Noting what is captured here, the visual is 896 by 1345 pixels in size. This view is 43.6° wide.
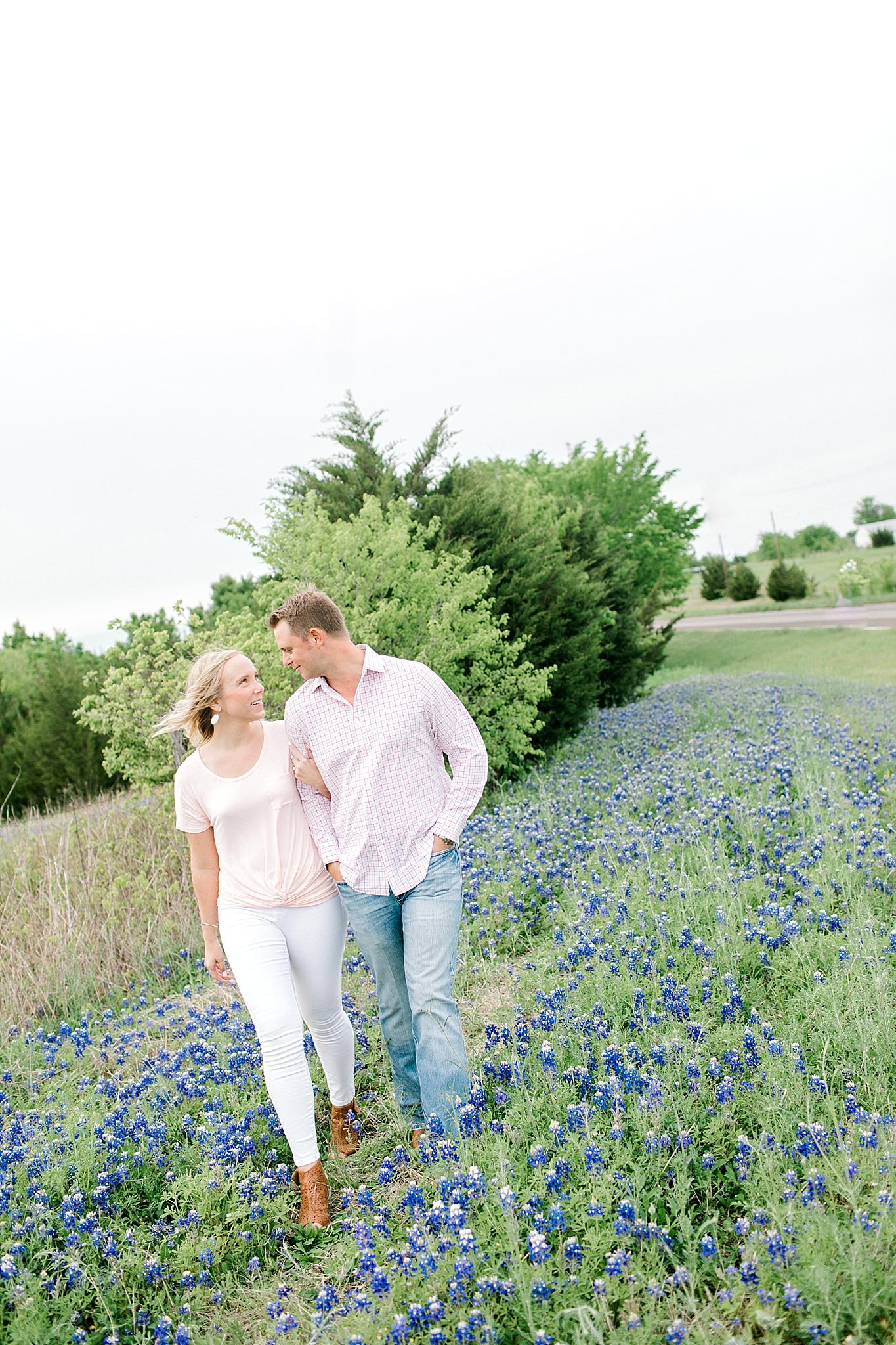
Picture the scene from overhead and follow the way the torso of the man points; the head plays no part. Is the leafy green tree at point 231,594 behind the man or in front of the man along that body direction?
behind

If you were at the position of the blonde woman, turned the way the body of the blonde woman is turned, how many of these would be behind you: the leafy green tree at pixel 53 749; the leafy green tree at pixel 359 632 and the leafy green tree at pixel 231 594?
3

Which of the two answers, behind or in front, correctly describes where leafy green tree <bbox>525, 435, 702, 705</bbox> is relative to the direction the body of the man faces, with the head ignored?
behind

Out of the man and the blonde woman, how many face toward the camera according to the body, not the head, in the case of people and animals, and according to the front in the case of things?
2

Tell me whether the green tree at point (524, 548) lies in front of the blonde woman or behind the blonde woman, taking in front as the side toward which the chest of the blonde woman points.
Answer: behind

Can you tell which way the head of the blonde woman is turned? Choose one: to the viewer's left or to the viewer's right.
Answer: to the viewer's right

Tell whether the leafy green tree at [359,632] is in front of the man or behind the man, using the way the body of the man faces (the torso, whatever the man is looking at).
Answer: behind

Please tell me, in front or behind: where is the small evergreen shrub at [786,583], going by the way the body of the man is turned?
behind

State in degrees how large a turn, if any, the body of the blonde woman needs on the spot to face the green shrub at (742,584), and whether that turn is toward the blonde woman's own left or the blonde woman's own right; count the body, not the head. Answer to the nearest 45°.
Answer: approximately 135° to the blonde woman's own left

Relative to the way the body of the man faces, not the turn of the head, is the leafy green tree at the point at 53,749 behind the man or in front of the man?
behind

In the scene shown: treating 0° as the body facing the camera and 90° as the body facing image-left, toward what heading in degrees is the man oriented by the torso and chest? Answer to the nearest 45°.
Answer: approximately 0°
